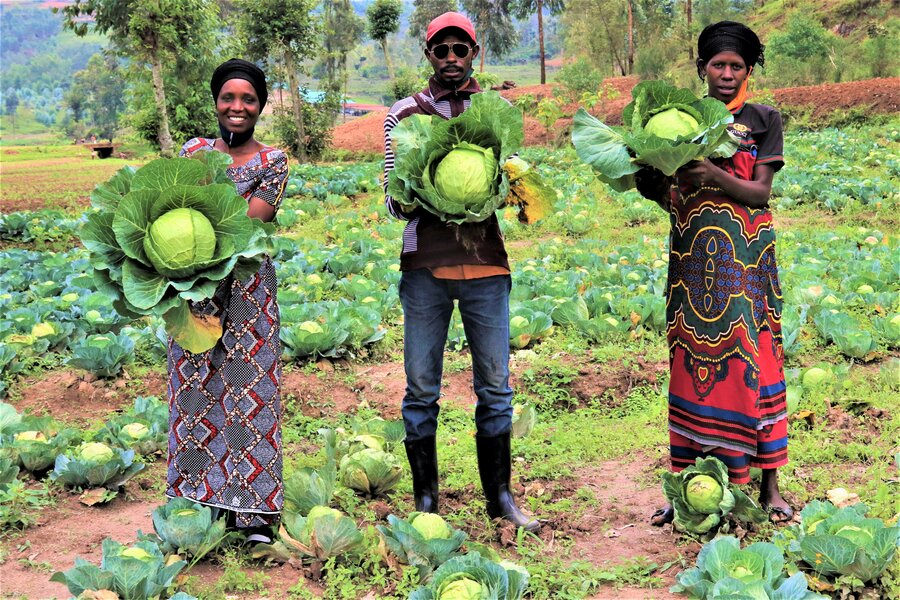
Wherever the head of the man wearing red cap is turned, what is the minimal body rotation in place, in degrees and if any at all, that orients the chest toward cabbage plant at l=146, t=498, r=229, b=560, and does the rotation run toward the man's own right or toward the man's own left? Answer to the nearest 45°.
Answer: approximately 90° to the man's own right

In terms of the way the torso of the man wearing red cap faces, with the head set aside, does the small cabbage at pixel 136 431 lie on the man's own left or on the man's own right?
on the man's own right

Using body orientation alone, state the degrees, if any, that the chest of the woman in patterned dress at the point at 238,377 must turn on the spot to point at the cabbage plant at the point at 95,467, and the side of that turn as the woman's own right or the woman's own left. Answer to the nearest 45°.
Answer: approximately 135° to the woman's own right

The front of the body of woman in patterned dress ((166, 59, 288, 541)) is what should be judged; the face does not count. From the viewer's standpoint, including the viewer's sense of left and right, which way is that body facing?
facing the viewer

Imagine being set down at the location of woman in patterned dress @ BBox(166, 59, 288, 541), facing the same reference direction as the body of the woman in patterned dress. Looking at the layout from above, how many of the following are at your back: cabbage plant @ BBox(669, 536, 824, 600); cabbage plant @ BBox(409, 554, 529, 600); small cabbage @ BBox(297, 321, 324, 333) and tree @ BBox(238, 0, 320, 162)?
2

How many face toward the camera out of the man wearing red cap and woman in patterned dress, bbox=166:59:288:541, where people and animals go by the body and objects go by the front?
2

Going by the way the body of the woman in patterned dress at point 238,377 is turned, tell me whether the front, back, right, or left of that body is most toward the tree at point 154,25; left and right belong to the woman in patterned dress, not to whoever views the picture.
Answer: back

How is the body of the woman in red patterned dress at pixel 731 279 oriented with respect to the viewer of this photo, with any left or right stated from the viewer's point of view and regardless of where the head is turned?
facing the viewer and to the left of the viewer

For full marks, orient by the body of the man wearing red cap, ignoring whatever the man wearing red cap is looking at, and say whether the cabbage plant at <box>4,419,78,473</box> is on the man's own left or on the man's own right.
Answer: on the man's own right

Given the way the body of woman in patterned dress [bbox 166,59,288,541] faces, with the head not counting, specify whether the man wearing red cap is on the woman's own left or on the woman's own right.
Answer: on the woman's own left
